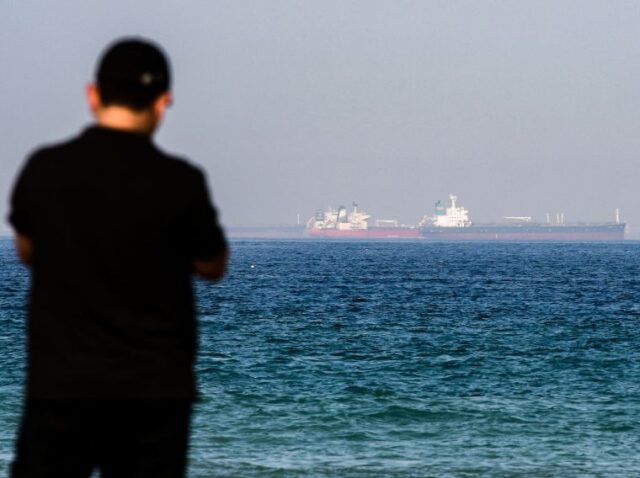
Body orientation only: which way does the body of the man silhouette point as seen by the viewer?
away from the camera
